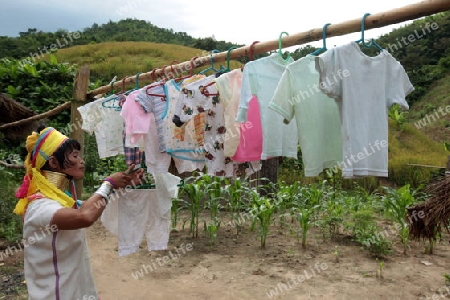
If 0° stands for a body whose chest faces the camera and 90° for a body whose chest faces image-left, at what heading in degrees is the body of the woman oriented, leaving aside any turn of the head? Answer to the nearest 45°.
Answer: approximately 270°

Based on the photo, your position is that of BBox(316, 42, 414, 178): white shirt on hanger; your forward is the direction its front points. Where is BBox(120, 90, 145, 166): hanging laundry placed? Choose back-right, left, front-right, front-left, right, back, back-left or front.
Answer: right

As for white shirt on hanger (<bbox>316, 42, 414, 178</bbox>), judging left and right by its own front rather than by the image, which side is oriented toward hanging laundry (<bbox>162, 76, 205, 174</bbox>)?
right

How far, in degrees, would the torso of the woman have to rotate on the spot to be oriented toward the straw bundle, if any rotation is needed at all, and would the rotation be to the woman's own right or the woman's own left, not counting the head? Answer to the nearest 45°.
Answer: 0° — they already face it

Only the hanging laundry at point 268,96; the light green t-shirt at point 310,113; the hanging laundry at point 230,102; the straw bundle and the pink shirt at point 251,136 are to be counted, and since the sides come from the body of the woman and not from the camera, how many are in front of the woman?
5

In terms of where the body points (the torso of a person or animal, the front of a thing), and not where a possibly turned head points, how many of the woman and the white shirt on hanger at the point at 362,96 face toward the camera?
1

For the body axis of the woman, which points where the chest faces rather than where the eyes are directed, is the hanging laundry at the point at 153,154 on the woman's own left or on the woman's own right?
on the woman's own left

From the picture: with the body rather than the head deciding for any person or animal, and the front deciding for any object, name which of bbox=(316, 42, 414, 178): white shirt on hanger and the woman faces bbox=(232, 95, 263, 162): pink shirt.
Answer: the woman

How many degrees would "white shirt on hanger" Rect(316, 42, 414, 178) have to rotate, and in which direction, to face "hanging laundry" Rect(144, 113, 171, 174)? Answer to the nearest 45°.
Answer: approximately 90° to its right

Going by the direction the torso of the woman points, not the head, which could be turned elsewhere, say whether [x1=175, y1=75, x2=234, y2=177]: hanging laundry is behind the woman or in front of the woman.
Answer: in front

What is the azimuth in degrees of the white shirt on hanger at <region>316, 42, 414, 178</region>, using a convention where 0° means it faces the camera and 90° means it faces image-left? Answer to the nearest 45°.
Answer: approximately 0°

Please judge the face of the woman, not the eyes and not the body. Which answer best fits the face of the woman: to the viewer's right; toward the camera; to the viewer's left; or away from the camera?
to the viewer's right
